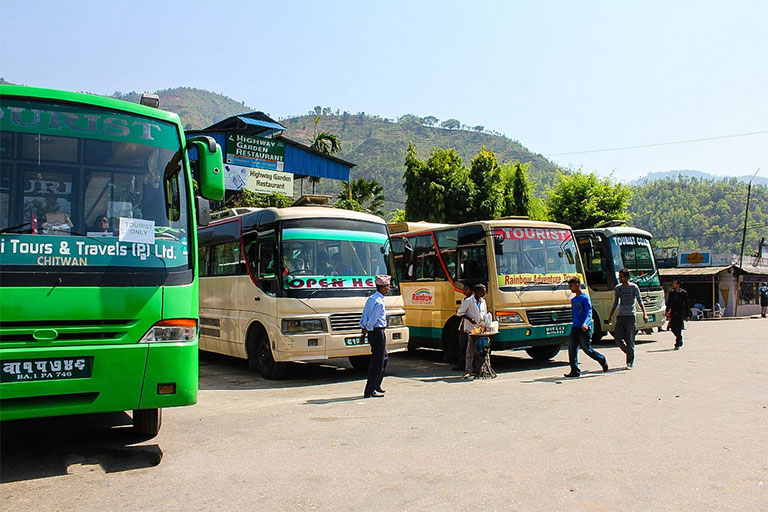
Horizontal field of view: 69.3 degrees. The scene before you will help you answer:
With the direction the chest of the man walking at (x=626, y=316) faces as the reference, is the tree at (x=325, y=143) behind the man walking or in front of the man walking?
behind

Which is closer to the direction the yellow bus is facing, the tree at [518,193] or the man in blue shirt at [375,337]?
the man in blue shirt

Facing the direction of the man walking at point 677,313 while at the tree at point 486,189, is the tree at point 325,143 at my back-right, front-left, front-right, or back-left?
back-right

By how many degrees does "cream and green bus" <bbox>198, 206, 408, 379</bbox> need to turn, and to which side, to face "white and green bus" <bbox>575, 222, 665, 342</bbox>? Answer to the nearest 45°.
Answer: approximately 90° to its left

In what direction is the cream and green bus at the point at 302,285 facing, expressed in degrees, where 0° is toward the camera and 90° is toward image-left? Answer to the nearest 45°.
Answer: approximately 315°

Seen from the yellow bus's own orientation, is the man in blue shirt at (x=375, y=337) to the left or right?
on its right

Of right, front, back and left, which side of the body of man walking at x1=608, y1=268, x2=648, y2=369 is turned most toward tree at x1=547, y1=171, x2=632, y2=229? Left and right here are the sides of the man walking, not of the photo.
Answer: back

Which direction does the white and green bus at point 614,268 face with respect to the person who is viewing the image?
facing the viewer and to the right of the viewer

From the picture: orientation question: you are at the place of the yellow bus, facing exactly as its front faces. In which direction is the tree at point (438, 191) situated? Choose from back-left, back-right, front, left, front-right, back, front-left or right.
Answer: back-left

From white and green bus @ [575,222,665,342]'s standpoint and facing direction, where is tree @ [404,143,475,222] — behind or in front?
behind

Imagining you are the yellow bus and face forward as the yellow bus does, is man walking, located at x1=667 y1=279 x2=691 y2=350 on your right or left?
on your left

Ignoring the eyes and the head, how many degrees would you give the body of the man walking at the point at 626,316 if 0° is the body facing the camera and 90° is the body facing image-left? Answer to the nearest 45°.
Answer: approximately 0°

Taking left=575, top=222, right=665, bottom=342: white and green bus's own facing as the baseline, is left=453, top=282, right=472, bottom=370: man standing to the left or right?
on its right

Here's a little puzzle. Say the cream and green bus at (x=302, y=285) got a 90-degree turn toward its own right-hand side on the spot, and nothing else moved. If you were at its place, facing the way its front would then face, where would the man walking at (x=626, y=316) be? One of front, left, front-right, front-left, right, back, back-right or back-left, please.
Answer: back-left

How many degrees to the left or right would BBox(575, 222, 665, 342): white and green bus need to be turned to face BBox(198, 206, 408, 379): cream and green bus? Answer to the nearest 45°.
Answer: approximately 90° to its right

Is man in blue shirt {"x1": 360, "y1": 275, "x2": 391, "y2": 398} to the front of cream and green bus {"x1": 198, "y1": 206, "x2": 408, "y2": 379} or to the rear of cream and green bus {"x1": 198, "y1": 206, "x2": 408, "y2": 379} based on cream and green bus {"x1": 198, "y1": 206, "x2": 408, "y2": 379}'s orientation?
to the front
